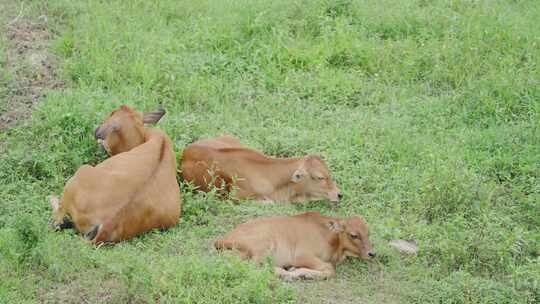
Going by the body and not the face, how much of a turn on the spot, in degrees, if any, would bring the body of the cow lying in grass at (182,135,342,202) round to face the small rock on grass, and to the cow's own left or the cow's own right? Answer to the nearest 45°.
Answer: approximately 45° to the cow's own right

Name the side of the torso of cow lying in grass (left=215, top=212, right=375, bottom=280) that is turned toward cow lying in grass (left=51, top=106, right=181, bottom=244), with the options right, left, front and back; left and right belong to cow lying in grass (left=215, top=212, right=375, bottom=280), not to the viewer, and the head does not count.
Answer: back

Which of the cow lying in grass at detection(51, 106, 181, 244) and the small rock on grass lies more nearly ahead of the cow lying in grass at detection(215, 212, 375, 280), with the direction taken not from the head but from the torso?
the small rock on grass

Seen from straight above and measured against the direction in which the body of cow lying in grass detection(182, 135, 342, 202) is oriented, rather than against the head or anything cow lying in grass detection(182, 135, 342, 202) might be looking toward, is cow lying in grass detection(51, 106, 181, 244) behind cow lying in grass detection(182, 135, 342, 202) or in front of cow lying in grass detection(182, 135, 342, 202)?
behind

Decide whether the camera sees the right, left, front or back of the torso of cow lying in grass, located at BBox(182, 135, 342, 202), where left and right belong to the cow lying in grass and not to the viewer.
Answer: right

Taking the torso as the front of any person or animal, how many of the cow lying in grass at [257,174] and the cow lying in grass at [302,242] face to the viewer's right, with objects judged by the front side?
2

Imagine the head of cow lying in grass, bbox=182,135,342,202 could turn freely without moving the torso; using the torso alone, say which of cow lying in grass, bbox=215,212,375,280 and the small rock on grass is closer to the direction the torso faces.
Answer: the small rock on grass

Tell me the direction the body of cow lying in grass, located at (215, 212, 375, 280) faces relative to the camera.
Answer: to the viewer's right

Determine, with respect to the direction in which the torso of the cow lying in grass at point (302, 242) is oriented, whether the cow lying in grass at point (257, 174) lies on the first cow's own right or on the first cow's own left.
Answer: on the first cow's own left

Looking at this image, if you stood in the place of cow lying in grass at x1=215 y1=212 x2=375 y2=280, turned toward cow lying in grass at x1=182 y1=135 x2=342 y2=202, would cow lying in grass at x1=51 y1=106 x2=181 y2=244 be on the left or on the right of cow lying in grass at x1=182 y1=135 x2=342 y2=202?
left
